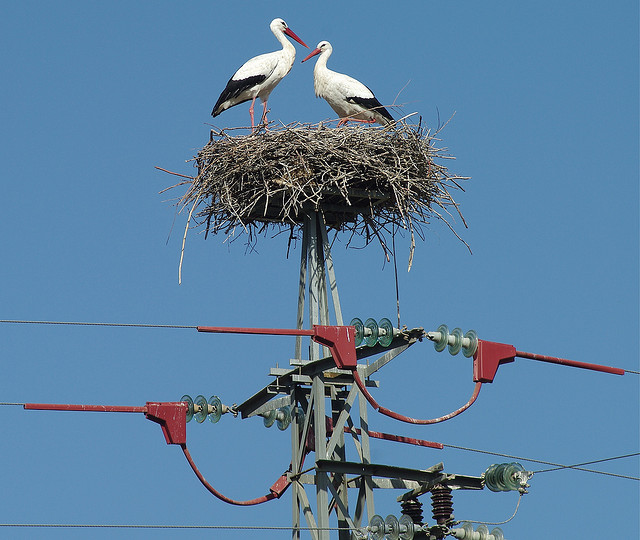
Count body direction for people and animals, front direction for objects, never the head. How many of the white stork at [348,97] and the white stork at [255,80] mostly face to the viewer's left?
1

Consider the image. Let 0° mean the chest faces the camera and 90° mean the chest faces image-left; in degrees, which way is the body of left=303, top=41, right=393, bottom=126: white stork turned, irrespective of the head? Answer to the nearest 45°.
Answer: approximately 90°

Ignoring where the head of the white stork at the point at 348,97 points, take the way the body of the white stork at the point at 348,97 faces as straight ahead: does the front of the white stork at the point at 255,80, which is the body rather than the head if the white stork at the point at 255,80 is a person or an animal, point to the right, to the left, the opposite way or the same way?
the opposite way

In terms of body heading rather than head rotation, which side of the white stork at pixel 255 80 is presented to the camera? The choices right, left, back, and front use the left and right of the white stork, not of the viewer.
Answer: right
